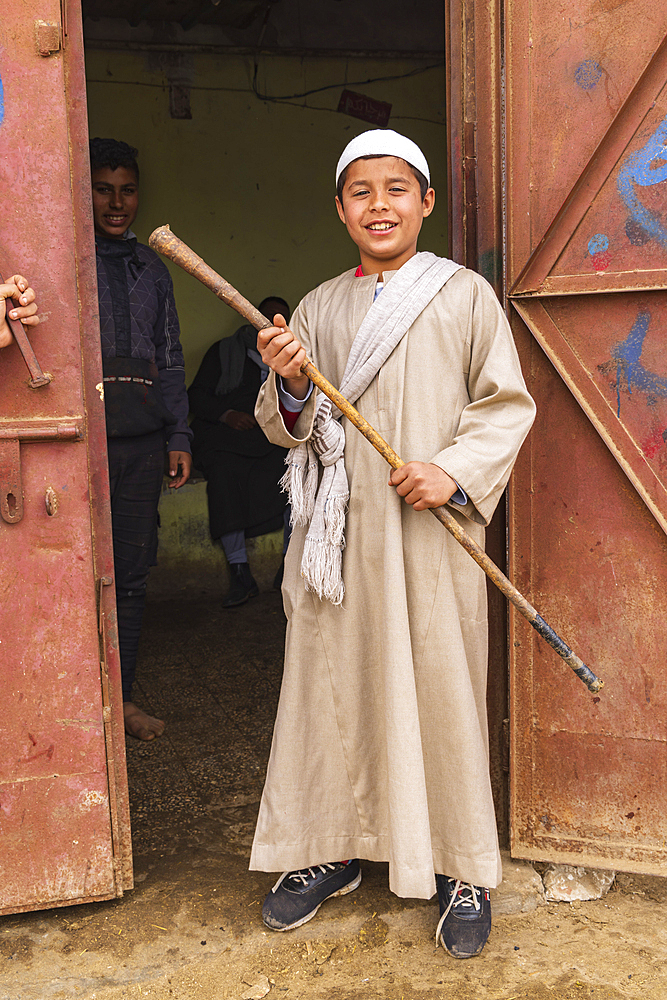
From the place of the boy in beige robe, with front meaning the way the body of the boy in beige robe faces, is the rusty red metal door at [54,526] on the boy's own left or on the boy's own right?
on the boy's own right

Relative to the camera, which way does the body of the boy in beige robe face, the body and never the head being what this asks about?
toward the camera

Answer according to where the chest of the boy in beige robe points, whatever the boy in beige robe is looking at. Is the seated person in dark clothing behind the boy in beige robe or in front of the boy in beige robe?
behind

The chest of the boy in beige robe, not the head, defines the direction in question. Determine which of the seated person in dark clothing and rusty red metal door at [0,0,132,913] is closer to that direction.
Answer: the rusty red metal door

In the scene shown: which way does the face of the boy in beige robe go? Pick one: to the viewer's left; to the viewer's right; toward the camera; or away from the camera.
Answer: toward the camera
